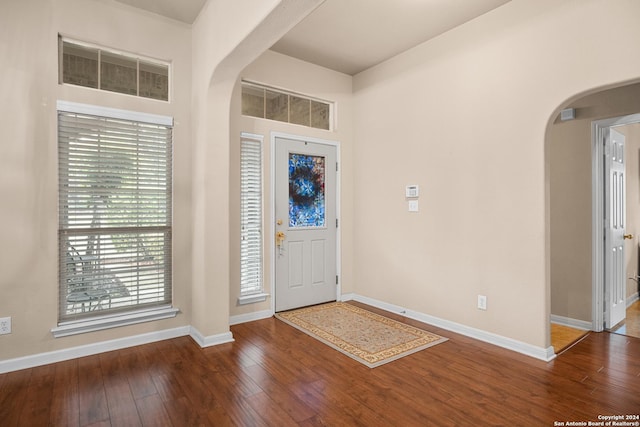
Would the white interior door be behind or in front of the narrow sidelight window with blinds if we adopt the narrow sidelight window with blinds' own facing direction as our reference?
in front

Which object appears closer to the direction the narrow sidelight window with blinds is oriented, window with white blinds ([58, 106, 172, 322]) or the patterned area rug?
the patterned area rug

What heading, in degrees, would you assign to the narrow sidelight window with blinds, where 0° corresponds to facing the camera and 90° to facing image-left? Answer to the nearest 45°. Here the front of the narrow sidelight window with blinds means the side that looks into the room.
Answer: approximately 315°

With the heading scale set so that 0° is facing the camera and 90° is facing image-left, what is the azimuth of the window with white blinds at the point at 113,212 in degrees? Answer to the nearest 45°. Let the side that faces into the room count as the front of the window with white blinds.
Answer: approximately 315°

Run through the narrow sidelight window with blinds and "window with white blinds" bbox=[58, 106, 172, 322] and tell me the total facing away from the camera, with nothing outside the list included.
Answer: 0
